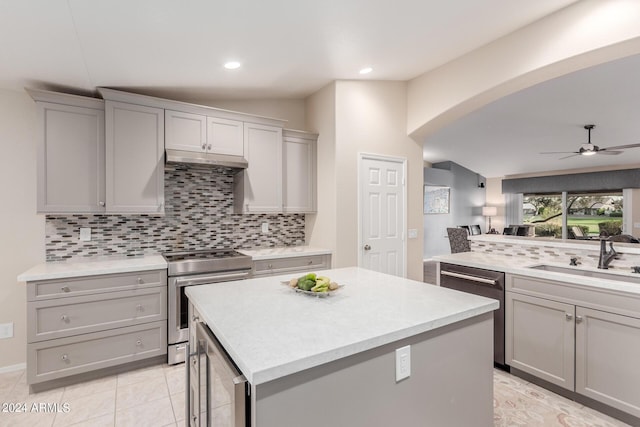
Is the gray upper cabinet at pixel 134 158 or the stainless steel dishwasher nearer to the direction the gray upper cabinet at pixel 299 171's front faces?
the stainless steel dishwasher

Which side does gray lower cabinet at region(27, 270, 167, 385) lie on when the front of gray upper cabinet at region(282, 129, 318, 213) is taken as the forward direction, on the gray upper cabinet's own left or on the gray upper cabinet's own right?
on the gray upper cabinet's own right

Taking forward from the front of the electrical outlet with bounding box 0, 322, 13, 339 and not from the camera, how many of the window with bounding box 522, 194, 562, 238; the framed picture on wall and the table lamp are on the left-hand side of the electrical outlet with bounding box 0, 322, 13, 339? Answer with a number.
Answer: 3

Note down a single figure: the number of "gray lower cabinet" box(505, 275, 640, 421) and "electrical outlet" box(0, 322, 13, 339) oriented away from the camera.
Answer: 0

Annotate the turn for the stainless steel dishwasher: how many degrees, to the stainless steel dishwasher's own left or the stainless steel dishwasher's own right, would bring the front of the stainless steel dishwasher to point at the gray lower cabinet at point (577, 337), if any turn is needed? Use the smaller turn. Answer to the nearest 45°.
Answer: approximately 90° to the stainless steel dishwasher's own left

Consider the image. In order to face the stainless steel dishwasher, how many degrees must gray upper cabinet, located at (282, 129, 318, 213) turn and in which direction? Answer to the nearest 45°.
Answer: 0° — it already faces it
